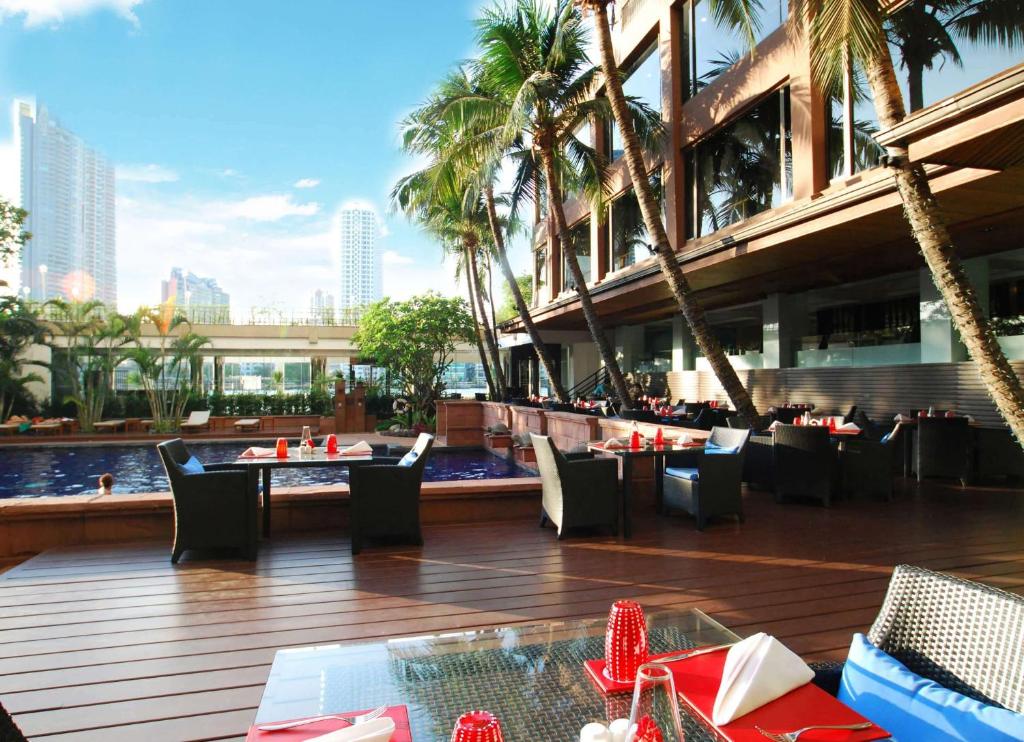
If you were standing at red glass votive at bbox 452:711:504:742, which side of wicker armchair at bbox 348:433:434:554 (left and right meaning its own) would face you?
left

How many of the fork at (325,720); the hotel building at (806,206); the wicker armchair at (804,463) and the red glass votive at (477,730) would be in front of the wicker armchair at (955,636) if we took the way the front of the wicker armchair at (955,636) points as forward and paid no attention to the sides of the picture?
2

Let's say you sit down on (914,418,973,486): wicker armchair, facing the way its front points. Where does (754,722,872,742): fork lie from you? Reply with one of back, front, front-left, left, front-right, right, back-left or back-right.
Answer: back

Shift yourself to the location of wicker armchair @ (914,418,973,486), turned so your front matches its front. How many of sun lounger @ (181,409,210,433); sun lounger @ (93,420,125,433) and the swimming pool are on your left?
3

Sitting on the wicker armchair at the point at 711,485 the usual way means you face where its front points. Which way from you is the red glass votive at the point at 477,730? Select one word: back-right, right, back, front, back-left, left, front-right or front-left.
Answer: front-left

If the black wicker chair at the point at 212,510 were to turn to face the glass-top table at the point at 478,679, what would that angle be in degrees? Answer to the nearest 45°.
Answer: approximately 90° to its right

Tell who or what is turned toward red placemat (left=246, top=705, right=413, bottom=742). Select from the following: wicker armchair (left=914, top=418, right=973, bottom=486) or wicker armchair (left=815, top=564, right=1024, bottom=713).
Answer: wicker armchair (left=815, top=564, right=1024, bottom=713)

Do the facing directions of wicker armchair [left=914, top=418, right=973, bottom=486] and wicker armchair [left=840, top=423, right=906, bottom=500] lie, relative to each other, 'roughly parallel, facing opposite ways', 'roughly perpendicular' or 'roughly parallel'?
roughly perpendicular

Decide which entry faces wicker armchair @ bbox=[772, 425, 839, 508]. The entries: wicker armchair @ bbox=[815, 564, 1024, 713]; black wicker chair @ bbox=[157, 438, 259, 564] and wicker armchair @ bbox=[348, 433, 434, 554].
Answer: the black wicker chair

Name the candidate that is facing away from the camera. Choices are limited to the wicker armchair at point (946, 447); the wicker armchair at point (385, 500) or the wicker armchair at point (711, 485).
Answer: the wicker armchair at point (946, 447)

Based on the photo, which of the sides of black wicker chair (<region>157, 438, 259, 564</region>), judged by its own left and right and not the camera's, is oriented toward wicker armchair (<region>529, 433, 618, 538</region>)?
front

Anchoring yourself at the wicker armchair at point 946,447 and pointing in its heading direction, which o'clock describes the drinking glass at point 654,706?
The drinking glass is roughly at 6 o'clock from the wicker armchair.

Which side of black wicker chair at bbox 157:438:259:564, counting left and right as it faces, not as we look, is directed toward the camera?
right

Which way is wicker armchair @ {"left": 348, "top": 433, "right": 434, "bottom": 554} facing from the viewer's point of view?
to the viewer's left

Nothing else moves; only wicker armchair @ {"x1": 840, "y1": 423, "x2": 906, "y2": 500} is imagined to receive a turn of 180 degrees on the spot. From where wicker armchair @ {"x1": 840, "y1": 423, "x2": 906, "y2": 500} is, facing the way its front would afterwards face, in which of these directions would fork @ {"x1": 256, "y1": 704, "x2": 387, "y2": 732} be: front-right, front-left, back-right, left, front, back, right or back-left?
right

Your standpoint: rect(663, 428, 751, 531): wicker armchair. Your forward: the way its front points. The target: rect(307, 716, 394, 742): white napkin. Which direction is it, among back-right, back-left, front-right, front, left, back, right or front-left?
front-left

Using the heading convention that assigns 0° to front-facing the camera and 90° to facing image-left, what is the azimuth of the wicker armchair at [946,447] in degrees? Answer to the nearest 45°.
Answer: approximately 180°

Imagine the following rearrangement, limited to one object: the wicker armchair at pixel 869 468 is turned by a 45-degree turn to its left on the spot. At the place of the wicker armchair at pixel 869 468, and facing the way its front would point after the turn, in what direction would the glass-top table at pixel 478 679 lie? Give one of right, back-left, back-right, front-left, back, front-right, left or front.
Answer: front-left

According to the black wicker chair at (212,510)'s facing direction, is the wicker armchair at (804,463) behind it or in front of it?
in front

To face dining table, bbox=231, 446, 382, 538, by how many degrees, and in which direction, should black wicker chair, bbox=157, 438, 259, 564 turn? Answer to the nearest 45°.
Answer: approximately 45° to its left
